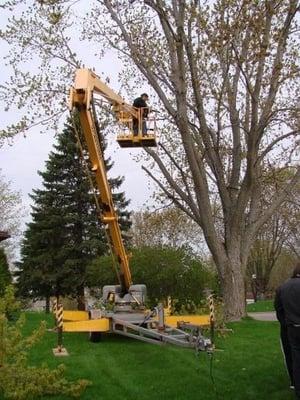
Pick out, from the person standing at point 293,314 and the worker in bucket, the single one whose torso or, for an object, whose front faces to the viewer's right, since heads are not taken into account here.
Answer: the worker in bucket

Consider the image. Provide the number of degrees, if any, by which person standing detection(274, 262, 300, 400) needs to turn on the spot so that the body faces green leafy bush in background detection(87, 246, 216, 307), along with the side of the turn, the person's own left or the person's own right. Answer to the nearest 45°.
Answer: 0° — they already face it

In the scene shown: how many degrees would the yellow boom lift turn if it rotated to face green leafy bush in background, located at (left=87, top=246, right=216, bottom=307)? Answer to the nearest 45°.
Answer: approximately 135° to its left

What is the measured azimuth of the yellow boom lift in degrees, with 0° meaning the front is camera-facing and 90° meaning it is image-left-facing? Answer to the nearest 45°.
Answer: approximately 315°

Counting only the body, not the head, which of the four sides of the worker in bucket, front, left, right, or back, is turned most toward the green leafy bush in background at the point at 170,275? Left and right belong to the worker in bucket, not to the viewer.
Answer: left

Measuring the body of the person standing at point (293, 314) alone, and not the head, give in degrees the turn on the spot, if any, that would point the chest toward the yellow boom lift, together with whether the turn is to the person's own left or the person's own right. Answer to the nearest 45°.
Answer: approximately 45° to the person's own left

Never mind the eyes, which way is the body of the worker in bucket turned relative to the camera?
to the viewer's right
